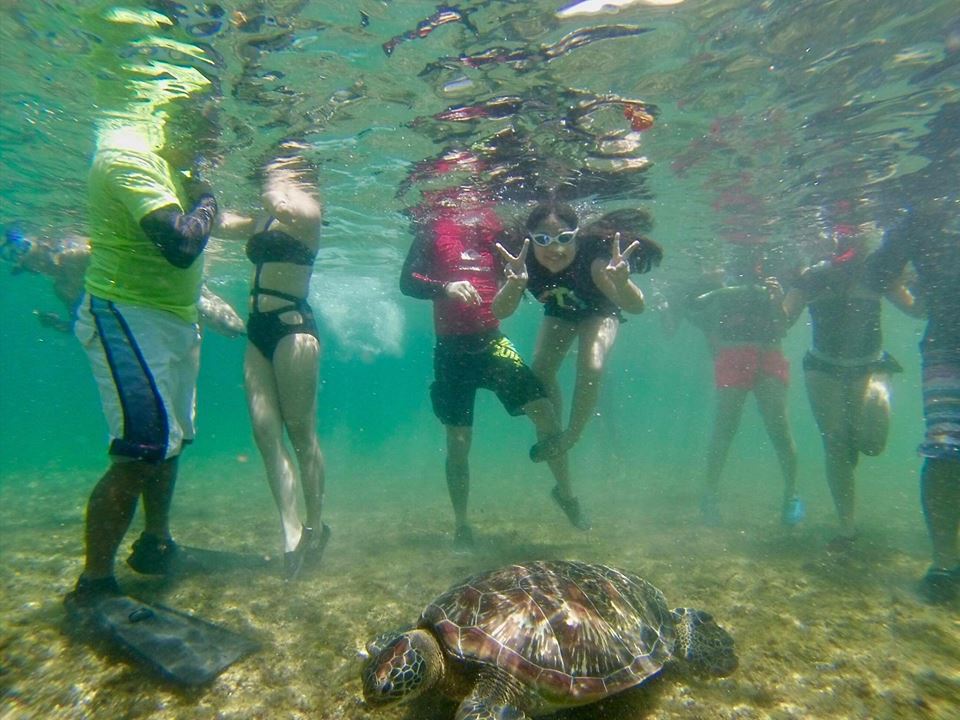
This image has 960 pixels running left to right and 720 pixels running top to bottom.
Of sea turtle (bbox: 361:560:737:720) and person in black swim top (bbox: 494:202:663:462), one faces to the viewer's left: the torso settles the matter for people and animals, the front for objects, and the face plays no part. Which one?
the sea turtle

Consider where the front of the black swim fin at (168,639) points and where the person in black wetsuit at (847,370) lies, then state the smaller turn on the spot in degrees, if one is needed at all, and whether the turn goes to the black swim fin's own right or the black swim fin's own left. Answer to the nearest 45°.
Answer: approximately 45° to the black swim fin's own left

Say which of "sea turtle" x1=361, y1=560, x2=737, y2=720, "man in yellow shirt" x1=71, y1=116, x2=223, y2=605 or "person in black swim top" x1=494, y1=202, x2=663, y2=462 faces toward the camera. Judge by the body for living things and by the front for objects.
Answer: the person in black swim top

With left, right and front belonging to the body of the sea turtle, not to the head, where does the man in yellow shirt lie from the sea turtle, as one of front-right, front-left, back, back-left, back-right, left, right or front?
front

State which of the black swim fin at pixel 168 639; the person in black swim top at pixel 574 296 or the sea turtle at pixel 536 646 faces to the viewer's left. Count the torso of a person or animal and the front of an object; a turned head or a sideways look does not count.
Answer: the sea turtle

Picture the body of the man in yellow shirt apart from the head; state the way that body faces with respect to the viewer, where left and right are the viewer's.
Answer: facing to the right of the viewer

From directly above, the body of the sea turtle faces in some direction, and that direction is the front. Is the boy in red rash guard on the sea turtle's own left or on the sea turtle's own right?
on the sea turtle's own right

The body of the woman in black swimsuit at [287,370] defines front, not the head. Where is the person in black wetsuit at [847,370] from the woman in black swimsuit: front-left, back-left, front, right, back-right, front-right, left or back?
back-left

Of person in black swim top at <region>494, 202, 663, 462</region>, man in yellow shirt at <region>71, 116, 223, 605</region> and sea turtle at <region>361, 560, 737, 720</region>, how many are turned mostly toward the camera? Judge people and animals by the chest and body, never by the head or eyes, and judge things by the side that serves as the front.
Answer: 1

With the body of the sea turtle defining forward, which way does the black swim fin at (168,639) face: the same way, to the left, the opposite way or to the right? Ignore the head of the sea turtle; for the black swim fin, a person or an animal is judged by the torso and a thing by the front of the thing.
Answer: the opposite way

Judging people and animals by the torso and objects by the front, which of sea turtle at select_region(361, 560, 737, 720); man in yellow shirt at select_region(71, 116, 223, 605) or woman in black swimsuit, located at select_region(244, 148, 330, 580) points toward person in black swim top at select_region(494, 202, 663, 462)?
the man in yellow shirt

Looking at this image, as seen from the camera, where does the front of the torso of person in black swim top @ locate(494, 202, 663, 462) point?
toward the camera

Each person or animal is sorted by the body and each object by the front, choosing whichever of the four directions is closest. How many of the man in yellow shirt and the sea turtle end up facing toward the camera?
0

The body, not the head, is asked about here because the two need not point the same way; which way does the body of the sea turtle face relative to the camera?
to the viewer's left

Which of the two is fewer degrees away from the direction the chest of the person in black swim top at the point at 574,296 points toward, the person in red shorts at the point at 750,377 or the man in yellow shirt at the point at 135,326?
the man in yellow shirt

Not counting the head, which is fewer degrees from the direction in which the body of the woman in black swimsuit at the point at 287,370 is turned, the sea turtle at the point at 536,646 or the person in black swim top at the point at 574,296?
the sea turtle
